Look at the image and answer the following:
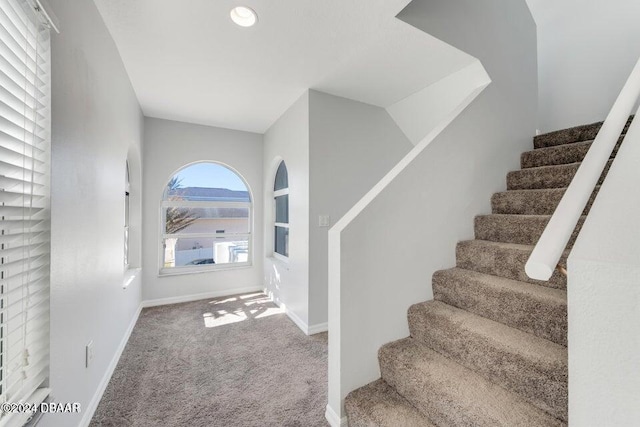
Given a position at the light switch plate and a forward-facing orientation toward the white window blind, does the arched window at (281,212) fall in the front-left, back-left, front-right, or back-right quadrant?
back-right

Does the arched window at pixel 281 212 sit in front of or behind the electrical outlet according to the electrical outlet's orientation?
in front

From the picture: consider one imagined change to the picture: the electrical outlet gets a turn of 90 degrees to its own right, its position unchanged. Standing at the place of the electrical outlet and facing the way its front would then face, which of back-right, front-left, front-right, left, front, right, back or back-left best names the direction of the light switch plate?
left

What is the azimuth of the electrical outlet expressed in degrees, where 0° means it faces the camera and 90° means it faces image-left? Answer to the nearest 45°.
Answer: approximately 270°
